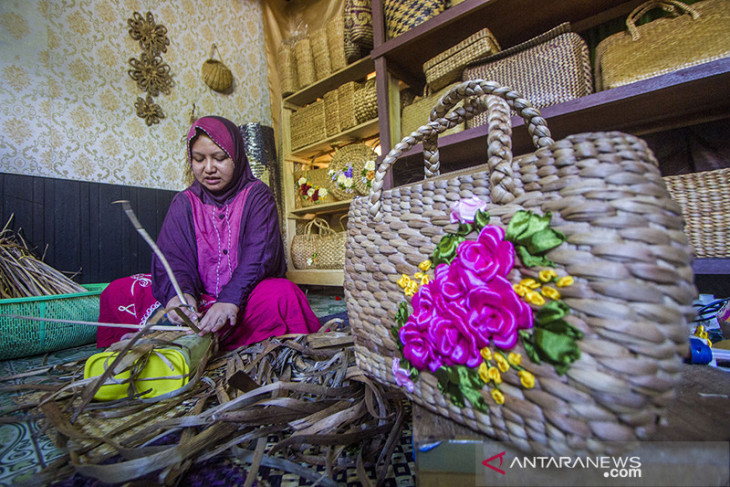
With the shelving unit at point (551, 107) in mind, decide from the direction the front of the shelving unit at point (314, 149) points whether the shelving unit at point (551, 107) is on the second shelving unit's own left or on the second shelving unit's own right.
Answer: on the second shelving unit's own left

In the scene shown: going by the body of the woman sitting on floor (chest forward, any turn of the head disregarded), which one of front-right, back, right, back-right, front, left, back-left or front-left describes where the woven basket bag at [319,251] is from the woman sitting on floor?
back-left

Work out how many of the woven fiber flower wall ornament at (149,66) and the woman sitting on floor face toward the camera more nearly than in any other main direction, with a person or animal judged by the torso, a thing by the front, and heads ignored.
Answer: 2

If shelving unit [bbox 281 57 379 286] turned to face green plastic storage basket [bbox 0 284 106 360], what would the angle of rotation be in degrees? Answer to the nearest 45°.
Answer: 0° — it already faces it

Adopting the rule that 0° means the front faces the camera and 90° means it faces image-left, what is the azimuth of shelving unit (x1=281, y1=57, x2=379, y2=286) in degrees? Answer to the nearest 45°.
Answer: approximately 45°

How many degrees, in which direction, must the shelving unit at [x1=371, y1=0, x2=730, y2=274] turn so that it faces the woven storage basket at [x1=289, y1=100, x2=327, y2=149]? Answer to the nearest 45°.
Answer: approximately 45° to its right

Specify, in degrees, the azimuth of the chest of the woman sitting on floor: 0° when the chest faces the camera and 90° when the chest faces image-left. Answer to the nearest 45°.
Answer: approximately 0°
